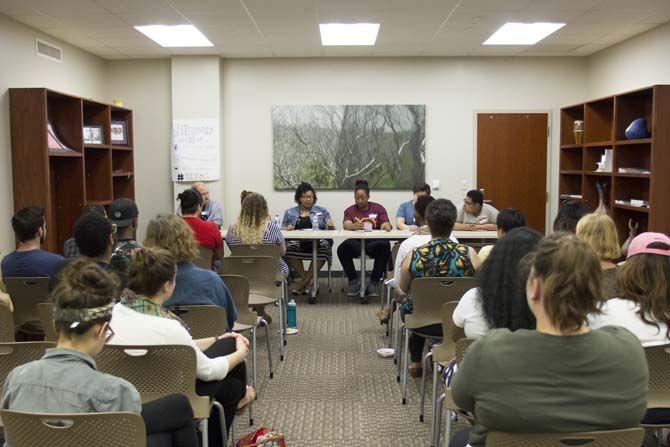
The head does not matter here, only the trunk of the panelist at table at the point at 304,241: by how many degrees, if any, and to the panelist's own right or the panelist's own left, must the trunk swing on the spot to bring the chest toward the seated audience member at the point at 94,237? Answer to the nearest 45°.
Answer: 0° — they already face them

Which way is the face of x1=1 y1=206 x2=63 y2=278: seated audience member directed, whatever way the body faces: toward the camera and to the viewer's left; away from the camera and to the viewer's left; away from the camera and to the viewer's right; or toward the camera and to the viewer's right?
away from the camera and to the viewer's right

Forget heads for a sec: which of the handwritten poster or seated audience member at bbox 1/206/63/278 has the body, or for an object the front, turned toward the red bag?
the handwritten poster

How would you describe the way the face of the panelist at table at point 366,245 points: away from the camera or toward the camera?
toward the camera

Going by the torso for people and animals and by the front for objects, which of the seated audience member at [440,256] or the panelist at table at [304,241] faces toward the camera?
the panelist at table

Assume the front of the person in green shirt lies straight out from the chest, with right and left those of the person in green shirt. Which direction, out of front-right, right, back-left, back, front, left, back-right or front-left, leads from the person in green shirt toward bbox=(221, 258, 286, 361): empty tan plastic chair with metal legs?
front-left

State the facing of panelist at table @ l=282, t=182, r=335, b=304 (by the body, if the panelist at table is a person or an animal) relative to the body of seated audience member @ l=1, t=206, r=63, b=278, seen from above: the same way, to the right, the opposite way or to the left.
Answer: the opposite way

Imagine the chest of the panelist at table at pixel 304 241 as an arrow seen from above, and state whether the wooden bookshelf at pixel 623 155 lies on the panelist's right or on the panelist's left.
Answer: on the panelist's left

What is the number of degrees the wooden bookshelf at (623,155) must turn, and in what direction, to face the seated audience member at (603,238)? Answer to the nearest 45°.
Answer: approximately 45° to its left

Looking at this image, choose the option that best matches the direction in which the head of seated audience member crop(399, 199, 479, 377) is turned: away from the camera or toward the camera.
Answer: away from the camera

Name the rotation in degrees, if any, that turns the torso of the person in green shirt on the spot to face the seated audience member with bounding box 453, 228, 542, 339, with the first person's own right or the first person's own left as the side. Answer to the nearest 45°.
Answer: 0° — they already face them

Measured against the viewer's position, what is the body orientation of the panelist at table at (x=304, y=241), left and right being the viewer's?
facing the viewer

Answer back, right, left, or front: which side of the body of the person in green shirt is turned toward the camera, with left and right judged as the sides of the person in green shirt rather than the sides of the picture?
back

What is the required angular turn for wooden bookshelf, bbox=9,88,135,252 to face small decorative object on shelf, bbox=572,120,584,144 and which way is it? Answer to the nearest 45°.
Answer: approximately 45° to its left

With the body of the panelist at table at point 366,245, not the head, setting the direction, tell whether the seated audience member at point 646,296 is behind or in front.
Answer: in front

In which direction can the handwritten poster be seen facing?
toward the camera

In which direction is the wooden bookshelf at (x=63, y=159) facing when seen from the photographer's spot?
facing the viewer and to the right of the viewer

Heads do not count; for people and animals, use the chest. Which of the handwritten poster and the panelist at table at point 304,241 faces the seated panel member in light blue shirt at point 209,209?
the handwritten poster

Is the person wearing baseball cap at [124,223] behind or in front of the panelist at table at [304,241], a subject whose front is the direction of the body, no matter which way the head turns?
in front

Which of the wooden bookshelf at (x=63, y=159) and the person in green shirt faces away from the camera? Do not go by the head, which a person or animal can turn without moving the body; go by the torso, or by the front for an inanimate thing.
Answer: the person in green shirt

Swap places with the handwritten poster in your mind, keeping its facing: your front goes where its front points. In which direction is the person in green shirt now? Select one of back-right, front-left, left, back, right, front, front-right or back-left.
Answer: front
